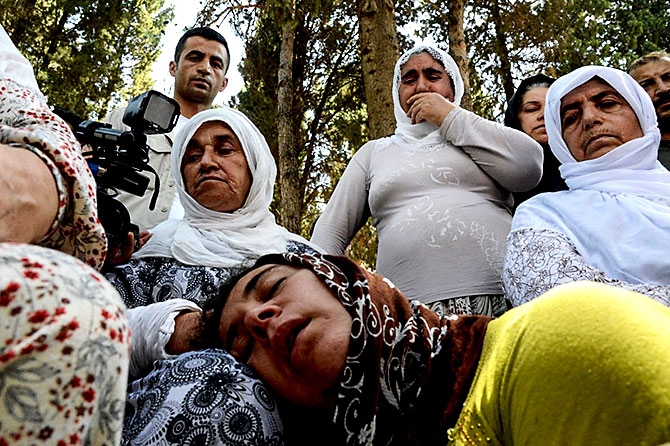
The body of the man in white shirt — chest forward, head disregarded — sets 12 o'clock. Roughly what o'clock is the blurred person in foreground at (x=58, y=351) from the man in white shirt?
The blurred person in foreground is roughly at 12 o'clock from the man in white shirt.

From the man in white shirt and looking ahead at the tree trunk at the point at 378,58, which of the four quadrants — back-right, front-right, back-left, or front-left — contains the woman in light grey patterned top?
front-right

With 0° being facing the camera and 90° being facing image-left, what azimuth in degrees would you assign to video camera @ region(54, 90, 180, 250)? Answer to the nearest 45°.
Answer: approximately 315°

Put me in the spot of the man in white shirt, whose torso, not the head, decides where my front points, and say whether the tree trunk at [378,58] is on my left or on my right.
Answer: on my left

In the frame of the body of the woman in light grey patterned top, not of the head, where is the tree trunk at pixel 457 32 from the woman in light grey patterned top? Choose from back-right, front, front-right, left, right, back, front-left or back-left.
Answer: back

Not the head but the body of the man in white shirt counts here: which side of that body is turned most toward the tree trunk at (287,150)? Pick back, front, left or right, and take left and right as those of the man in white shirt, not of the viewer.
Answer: back

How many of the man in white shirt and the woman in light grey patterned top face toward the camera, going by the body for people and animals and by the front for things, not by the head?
2

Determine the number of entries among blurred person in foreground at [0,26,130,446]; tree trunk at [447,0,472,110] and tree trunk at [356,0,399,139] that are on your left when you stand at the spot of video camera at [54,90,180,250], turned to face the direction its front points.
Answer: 2

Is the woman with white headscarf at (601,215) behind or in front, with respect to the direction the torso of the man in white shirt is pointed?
in front

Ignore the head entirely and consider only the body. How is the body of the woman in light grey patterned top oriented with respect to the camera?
toward the camera

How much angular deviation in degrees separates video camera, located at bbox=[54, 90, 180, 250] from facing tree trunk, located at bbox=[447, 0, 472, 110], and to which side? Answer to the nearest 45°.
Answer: approximately 90° to its left

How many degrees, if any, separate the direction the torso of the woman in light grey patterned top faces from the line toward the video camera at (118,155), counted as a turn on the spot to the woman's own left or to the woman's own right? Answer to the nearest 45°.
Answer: approximately 45° to the woman's own right

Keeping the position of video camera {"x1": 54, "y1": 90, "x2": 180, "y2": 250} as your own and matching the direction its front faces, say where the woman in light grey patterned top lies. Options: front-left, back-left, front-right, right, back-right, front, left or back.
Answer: front-left

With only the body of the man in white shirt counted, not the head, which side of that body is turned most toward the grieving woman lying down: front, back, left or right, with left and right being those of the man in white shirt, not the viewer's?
front
